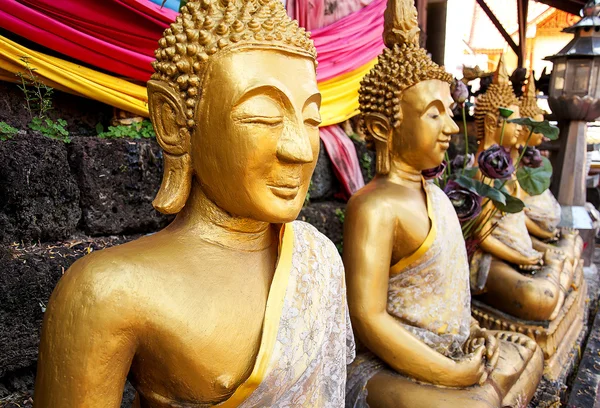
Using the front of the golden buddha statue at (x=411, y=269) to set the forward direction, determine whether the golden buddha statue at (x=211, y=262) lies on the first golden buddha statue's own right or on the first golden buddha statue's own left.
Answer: on the first golden buddha statue's own right

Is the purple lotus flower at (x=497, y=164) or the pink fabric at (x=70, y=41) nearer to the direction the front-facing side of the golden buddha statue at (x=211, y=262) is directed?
the purple lotus flower

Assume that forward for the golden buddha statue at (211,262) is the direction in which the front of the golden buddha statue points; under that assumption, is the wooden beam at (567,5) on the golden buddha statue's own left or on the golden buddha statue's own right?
on the golden buddha statue's own left

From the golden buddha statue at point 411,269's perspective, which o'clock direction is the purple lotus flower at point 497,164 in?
The purple lotus flower is roughly at 10 o'clock from the golden buddha statue.

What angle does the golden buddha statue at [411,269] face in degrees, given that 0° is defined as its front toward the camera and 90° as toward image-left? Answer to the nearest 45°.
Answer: approximately 270°

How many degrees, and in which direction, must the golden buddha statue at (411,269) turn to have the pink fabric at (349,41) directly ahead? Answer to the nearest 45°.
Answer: approximately 90° to its left

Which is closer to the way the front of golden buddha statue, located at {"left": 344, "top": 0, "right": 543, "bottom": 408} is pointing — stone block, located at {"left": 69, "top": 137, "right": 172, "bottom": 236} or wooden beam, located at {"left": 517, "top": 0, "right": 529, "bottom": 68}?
the wooden beam

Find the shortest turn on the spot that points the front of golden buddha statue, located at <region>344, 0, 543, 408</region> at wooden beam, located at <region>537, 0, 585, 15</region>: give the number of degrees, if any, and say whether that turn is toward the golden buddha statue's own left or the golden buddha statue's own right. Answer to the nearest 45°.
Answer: approximately 90° to the golden buddha statue's own left
